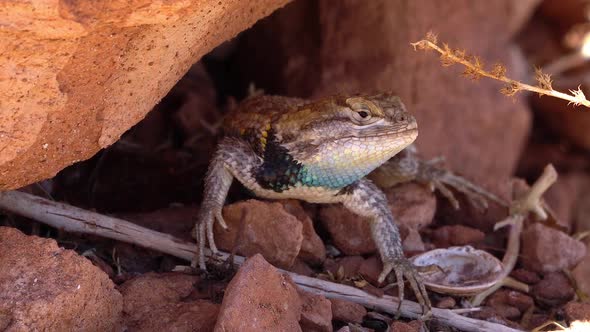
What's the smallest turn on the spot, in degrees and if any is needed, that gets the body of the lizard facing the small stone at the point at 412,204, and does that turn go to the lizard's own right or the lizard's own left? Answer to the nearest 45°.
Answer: approximately 90° to the lizard's own left

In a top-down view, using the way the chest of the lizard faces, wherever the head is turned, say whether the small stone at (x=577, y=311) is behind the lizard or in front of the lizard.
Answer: in front

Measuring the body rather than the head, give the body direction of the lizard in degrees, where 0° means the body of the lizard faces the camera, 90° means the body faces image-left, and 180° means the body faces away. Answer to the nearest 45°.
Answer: approximately 315°

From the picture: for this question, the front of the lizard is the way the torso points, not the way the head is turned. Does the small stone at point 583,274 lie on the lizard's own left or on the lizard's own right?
on the lizard's own left

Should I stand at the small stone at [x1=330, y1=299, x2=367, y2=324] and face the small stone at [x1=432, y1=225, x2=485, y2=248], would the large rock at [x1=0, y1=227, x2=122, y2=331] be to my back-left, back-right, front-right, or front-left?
back-left
